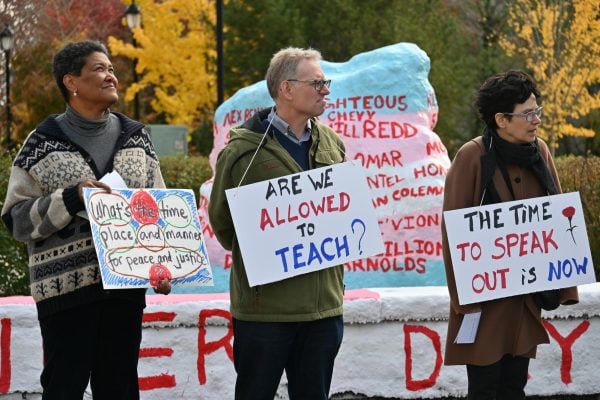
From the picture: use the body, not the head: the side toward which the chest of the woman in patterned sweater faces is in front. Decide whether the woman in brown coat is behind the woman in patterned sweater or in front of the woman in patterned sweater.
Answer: in front

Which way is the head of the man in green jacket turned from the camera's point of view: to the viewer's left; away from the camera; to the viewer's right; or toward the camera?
to the viewer's right

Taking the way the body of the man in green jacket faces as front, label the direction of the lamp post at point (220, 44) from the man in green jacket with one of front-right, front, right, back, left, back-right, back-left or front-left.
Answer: back-left

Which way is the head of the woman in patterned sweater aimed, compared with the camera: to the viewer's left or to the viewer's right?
to the viewer's right

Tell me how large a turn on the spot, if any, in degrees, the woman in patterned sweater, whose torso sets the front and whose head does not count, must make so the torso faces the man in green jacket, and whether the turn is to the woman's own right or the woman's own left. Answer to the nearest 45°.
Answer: approximately 45° to the woman's own left

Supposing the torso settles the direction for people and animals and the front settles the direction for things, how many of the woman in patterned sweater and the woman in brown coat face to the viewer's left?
0

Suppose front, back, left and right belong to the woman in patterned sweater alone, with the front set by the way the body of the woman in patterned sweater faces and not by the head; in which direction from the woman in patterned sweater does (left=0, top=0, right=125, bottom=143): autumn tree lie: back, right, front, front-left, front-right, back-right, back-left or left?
back-left

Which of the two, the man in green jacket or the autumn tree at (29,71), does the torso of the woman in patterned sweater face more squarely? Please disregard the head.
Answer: the man in green jacket

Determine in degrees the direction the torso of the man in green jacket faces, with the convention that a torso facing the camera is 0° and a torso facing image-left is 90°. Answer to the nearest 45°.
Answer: approximately 315°

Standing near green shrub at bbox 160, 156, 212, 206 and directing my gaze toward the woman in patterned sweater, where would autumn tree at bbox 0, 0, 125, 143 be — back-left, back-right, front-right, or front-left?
back-right
